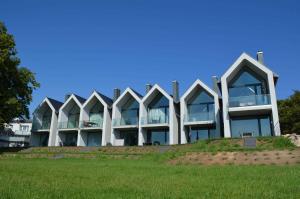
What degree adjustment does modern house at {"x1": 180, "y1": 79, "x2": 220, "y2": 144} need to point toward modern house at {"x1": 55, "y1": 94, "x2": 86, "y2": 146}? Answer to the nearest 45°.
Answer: approximately 90° to its right

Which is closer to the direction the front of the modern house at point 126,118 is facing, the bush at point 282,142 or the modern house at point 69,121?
the bush

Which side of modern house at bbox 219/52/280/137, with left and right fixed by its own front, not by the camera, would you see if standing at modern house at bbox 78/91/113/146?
right

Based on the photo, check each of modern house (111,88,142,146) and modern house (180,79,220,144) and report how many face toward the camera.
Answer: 2

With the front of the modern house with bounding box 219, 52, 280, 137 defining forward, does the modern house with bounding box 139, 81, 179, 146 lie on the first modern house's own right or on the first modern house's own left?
on the first modern house's own right

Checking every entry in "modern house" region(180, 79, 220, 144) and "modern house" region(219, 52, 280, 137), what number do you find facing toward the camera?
2

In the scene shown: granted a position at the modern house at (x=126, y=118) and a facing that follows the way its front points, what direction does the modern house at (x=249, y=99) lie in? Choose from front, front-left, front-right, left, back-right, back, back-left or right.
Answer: front-left

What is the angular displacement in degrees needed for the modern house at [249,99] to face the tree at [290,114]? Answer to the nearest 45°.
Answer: approximately 135° to its left

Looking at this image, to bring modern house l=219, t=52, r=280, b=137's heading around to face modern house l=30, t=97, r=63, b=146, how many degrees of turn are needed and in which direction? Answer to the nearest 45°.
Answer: approximately 90° to its right

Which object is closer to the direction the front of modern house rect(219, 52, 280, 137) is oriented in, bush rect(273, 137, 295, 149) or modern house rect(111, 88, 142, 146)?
the bush

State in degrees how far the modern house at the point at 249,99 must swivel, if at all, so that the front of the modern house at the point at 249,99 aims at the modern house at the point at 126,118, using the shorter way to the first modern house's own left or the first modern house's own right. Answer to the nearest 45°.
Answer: approximately 90° to the first modern house's own right

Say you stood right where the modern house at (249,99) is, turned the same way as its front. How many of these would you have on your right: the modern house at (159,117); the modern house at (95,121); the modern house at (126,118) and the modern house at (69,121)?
4
